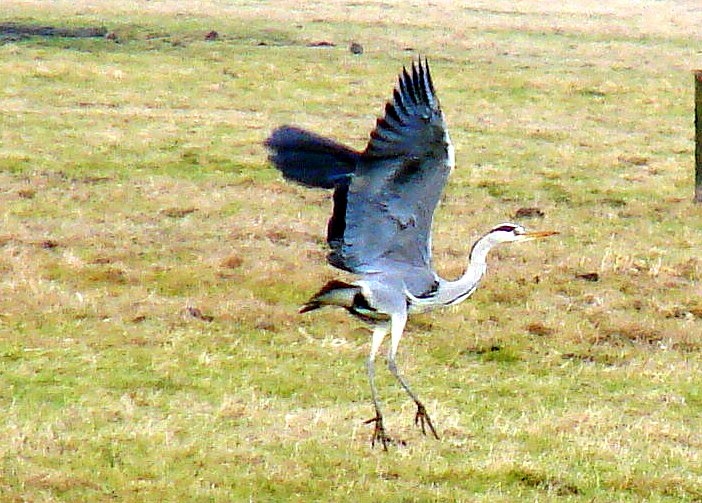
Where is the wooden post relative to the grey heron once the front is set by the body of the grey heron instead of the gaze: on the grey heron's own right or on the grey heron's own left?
on the grey heron's own left

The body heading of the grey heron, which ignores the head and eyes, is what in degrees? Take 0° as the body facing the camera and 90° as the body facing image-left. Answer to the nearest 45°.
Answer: approximately 270°
